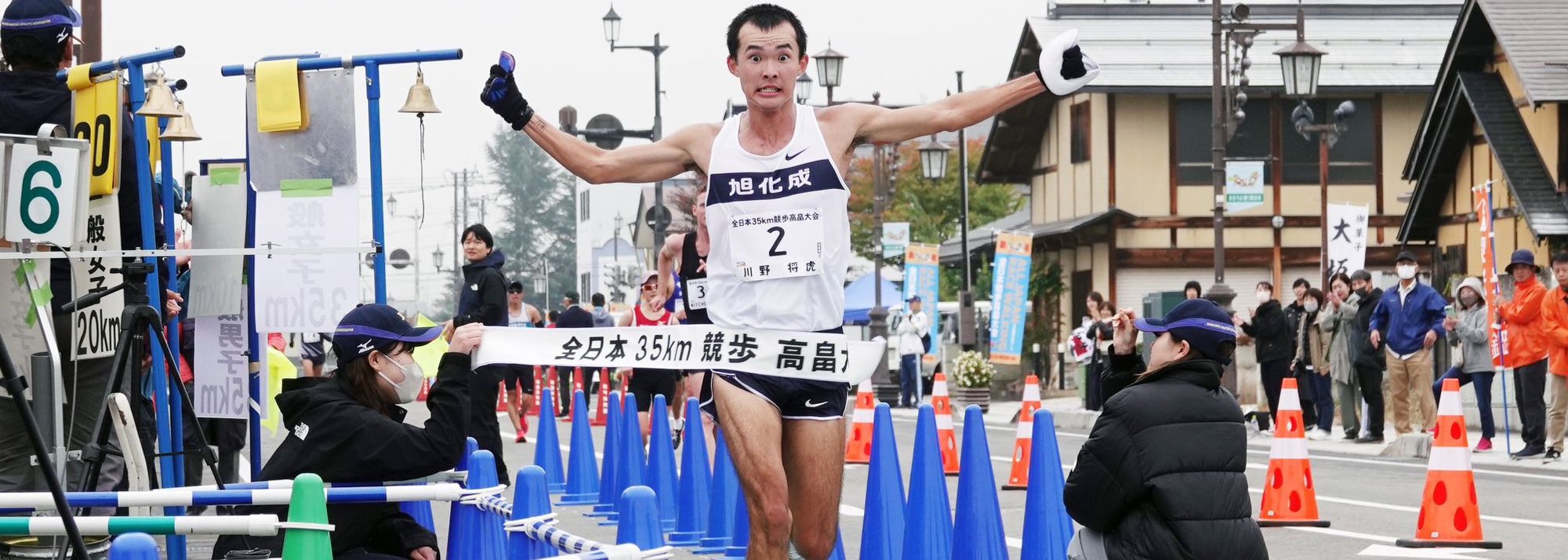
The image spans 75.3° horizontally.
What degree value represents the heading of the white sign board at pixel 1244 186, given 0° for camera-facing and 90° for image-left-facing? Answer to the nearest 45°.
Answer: approximately 0°

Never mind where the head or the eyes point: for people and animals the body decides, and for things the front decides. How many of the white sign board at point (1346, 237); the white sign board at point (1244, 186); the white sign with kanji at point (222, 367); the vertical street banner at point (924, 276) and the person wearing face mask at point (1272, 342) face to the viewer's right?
0

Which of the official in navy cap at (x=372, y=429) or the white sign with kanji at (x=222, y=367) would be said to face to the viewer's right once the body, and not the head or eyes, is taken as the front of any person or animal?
the official in navy cap

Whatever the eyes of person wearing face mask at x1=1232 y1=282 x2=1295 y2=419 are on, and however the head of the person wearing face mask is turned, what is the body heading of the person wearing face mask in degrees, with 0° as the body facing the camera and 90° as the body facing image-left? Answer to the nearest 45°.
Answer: approximately 45°

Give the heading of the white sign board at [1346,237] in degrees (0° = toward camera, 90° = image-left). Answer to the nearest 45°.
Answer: approximately 0°

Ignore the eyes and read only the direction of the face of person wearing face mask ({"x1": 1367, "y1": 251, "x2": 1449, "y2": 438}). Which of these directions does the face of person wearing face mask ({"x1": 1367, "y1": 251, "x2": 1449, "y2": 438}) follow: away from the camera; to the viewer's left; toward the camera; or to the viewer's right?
toward the camera

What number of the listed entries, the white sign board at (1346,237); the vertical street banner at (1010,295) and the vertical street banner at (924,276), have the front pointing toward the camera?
3

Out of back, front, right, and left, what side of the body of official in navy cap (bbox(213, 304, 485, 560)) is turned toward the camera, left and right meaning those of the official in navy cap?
right

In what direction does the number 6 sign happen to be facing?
toward the camera

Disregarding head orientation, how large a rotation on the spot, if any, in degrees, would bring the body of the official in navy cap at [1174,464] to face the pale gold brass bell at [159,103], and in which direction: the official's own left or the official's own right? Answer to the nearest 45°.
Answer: approximately 45° to the official's own left

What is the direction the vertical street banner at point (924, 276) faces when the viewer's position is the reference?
facing the viewer

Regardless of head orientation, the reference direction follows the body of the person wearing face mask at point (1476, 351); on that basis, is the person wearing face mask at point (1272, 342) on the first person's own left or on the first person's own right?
on the first person's own right

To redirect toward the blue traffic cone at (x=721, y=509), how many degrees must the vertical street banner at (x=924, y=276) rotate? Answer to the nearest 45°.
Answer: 0° — it already faces it
